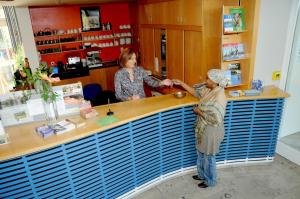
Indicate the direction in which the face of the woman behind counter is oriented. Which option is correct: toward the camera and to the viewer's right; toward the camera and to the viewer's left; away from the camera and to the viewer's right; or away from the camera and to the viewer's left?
toward the camera and to the viewer's right

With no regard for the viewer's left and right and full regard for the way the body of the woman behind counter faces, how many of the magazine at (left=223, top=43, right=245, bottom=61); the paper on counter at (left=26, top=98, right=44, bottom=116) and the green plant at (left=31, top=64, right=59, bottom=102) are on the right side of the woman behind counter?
2

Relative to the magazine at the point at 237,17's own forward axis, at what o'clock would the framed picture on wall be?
The framed picture on wall is roughly at 4 o'clock from the magazine.

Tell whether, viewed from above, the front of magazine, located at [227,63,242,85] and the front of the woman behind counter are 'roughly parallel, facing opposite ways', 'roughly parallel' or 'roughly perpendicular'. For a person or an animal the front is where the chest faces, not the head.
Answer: roughly parallel

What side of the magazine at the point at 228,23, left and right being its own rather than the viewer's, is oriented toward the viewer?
front

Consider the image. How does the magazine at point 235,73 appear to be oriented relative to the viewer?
toward the camera

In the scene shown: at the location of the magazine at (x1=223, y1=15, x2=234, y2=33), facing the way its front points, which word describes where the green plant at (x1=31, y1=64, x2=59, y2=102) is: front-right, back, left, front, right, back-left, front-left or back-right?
front-right

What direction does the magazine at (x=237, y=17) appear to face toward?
toward the camera

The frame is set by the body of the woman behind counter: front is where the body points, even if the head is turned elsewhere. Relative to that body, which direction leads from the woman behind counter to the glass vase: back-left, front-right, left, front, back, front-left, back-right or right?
right

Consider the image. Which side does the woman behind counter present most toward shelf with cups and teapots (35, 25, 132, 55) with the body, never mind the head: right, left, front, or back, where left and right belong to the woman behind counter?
back

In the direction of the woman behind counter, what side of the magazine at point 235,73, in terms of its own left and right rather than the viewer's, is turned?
right

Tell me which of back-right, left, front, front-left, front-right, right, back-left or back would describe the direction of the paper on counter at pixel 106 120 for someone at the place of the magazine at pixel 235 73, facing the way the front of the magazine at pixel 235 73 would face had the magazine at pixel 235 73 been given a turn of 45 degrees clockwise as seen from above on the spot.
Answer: front
